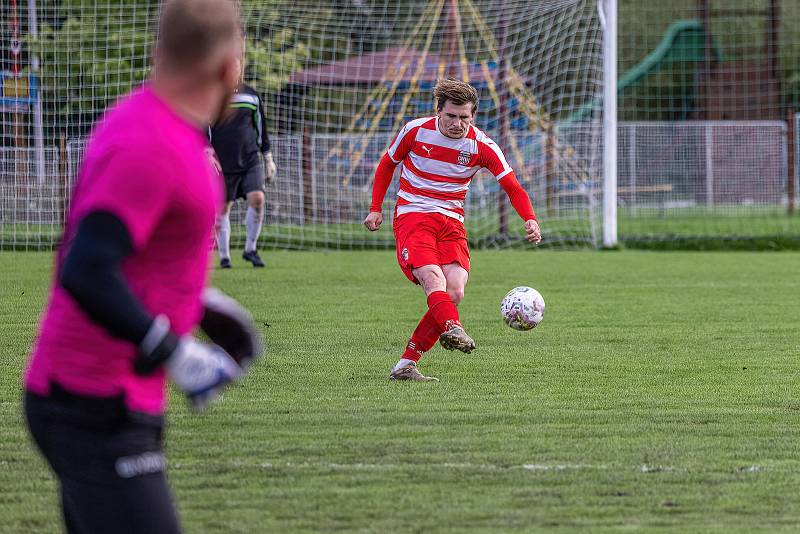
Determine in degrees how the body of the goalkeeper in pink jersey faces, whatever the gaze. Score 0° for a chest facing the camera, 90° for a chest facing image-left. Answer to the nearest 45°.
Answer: approximately 270°

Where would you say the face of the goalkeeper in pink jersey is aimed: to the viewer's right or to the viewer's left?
to the viewer's right

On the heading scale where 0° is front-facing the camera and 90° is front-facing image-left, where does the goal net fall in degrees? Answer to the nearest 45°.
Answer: approximately 0°

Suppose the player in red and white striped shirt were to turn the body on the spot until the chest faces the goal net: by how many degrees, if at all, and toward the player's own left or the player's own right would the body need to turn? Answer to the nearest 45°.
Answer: approximately 180°

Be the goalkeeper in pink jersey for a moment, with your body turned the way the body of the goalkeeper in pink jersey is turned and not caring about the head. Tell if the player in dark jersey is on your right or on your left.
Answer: on your left

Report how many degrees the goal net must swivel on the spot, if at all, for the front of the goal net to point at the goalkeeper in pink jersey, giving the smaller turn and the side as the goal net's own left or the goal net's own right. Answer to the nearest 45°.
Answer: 0° — it already faces them

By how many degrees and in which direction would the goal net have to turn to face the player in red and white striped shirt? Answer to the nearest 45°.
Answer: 0° — it already faces them
